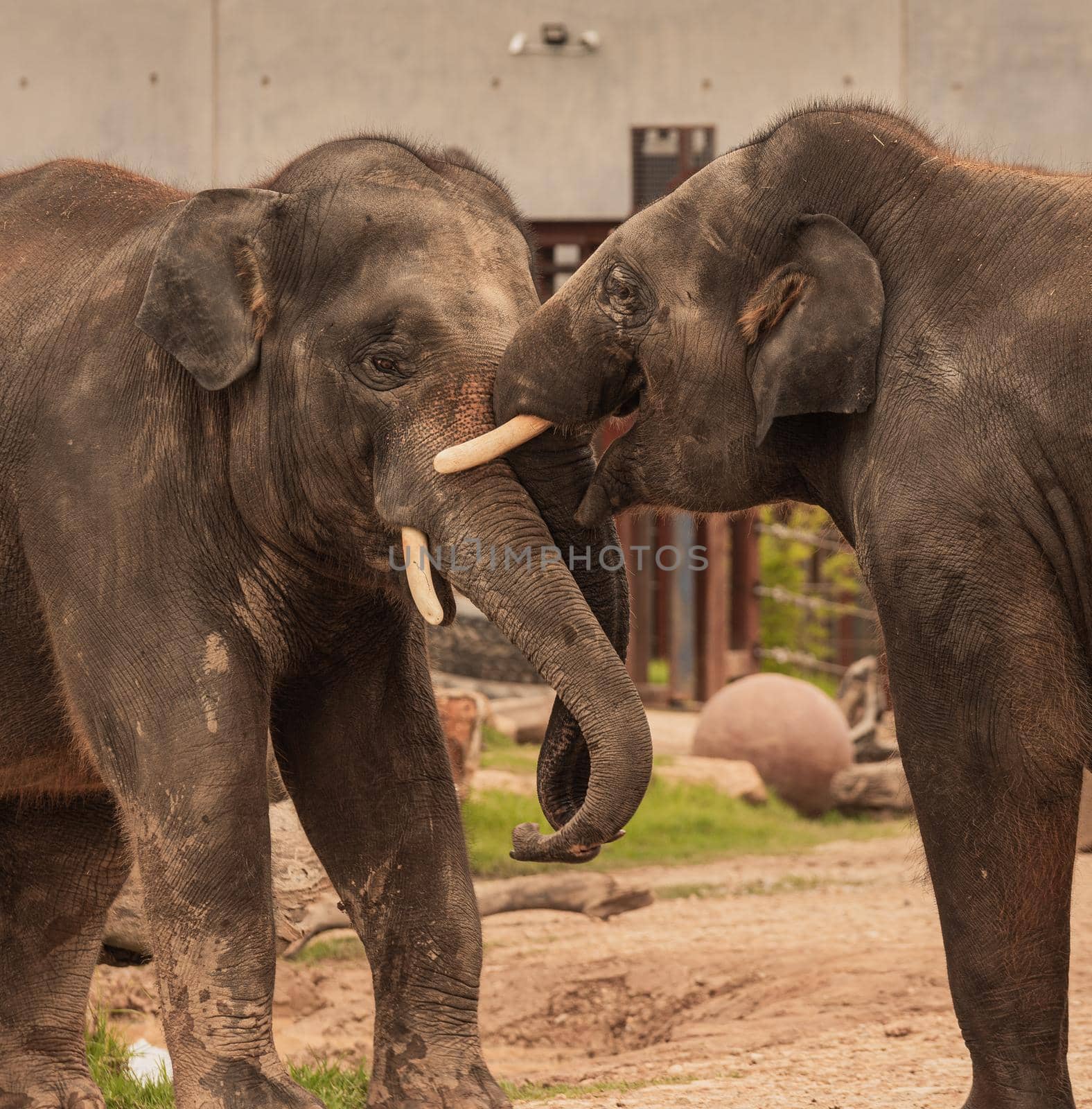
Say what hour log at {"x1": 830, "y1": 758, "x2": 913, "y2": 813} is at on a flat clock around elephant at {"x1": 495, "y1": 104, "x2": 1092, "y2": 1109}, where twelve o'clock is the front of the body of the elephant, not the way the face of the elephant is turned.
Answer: The log is roughly at 3 o'clock from the elephant.

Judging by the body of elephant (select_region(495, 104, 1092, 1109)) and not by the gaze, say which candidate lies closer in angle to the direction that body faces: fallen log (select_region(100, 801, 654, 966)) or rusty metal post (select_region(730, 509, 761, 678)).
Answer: the fallen log

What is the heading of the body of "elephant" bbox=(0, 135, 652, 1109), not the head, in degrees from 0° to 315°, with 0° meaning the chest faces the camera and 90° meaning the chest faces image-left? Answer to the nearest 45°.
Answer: approximately 315°

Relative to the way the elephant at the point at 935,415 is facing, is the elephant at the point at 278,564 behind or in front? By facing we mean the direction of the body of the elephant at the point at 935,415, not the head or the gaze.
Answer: in front

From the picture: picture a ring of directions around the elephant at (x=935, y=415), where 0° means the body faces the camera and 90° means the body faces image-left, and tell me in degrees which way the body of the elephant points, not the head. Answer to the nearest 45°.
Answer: approximately 90°

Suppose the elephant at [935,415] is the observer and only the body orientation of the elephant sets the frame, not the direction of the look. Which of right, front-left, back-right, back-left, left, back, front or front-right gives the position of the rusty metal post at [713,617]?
right

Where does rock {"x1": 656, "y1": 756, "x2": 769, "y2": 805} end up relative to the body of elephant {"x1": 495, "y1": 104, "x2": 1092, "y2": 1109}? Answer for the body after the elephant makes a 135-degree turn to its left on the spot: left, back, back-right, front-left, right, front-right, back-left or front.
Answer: back-left

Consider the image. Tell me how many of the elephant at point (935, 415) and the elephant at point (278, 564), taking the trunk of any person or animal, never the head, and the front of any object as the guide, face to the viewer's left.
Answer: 1
